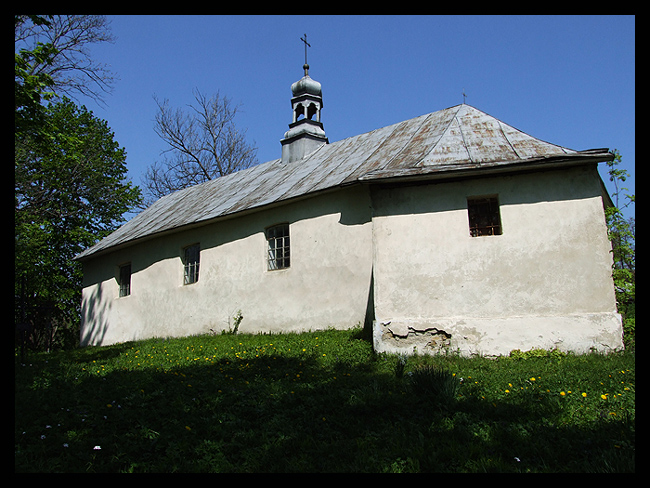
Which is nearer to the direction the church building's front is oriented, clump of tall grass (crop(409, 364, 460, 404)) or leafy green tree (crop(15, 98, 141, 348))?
the leafy green tree

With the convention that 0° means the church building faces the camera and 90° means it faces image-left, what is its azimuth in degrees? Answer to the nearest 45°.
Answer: approximately 135°

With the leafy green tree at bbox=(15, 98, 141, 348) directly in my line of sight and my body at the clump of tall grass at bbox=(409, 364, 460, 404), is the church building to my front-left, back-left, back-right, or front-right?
front-right

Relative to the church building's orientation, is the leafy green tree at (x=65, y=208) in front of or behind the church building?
in front

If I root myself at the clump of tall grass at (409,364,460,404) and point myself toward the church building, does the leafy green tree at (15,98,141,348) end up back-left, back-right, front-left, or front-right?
front-left
